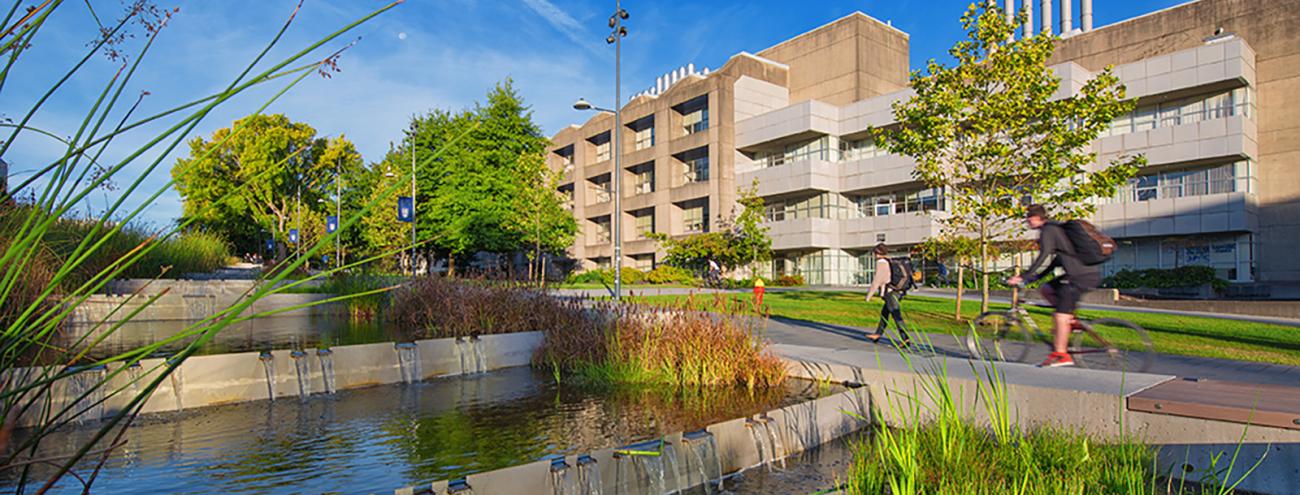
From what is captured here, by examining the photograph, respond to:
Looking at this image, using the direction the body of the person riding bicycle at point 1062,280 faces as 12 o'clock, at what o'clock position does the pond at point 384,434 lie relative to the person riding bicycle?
The pond is roughly at 11 o'clock from the person riding bicycle.

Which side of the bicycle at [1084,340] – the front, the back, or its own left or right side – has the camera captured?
left

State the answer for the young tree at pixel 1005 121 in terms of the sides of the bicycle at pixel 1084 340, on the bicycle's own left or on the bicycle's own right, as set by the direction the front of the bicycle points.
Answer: on the bicycle's own right

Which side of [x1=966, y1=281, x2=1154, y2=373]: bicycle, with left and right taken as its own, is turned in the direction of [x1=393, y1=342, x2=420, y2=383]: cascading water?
front

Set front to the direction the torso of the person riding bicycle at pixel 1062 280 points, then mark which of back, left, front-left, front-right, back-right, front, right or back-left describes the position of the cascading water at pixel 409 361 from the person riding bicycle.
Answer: front

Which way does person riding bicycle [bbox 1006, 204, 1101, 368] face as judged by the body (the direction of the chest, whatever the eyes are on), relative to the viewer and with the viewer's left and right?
facing to the left of the viewer

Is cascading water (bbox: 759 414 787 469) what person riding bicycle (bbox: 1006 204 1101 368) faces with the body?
no

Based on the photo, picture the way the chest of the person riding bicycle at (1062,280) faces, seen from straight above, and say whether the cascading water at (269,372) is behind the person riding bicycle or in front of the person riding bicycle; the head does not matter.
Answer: in front

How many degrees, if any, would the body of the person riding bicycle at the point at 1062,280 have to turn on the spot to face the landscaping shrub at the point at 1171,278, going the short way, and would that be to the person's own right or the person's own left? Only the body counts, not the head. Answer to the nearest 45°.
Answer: approximately 90° to the person's own right

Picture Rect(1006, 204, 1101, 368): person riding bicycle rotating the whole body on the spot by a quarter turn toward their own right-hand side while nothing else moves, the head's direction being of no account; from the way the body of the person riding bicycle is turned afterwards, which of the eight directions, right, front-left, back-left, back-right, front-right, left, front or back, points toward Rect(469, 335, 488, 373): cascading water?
left

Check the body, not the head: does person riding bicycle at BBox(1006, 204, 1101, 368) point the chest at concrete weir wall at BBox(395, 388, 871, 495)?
no

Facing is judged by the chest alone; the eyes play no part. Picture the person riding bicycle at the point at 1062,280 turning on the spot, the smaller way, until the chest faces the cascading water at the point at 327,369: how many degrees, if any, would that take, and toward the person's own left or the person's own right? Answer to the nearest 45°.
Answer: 0° — they already face it

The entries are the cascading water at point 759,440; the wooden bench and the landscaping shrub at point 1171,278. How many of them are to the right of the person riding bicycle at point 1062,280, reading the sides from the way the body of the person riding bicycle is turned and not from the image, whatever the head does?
1

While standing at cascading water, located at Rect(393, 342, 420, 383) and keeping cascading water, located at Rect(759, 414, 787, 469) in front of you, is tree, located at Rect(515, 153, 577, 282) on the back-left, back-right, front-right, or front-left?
back-left

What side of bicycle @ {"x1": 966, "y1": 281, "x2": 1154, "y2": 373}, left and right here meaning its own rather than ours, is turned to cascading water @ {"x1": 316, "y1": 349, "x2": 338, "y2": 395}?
front
